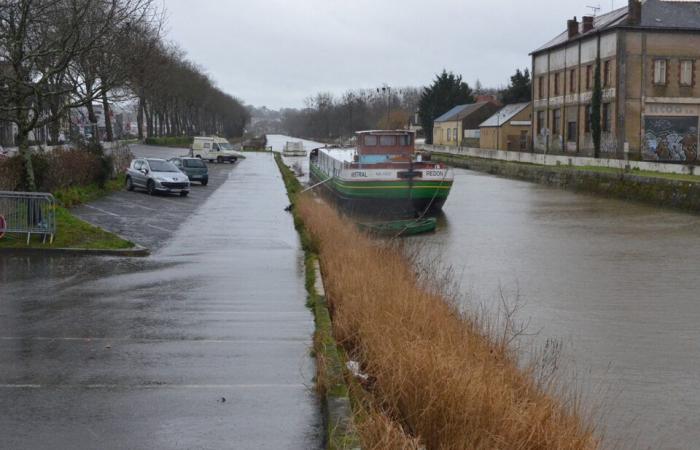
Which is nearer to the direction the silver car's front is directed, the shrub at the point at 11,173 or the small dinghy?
the small dinghy

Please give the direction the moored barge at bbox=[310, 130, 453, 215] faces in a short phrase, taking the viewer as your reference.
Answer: facing away from the viewer and to the left of the viewer

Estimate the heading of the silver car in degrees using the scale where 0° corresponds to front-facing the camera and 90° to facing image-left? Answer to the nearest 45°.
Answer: approximately 315°

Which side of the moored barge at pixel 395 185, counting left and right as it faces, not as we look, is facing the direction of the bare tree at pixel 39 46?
left
